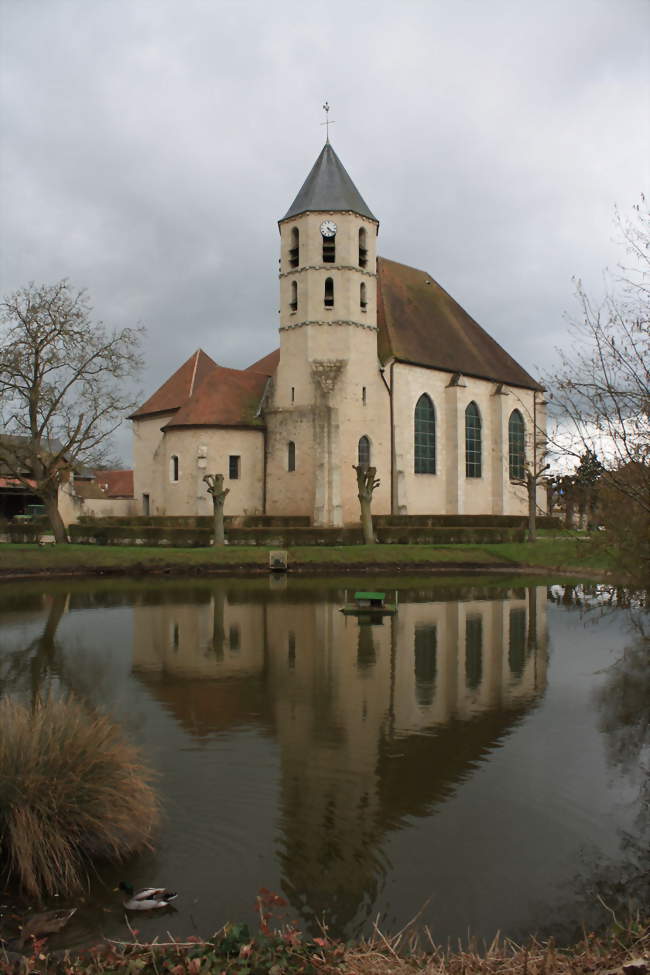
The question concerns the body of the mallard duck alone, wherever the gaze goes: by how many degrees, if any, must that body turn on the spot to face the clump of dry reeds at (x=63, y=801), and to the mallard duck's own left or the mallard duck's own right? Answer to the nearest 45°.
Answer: approximately 45° to the mallard duck's own right

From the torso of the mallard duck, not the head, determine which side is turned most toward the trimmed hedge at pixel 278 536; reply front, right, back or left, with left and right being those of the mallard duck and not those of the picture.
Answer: right

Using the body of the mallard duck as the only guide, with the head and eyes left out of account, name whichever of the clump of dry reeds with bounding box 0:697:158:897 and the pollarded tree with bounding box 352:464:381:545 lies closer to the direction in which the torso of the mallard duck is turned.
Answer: the clump of dry reeds

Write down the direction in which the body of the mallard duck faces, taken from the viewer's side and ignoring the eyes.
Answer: to the viewer's left

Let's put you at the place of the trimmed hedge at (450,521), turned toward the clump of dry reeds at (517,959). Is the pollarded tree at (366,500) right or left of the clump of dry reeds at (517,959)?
right

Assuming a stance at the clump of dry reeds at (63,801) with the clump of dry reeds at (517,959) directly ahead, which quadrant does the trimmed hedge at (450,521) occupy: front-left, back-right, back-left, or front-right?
back-left

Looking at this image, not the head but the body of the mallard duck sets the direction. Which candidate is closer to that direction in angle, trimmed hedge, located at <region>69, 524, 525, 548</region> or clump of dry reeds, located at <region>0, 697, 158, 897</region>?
the clump of dry reeds

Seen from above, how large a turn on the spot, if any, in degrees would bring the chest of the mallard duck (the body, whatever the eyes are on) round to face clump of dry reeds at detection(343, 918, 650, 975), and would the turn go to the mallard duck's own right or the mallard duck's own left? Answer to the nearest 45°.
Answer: approximately 135° to the mallard duck's own left

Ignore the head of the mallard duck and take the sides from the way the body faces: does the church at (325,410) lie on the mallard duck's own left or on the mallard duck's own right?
on the mallard duck's own right
